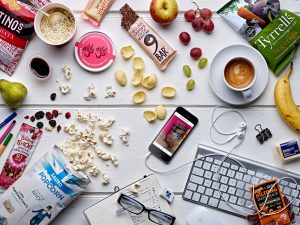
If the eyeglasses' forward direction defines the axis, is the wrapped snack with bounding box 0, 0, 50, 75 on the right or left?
on its right

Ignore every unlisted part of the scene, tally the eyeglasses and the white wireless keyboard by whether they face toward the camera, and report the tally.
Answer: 2

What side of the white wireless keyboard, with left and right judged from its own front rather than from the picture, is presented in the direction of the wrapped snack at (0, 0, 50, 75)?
right

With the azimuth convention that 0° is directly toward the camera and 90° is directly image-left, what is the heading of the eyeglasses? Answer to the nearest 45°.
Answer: approximately 0°

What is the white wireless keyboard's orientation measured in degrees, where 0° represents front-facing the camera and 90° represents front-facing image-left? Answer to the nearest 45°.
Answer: approximately 0°
